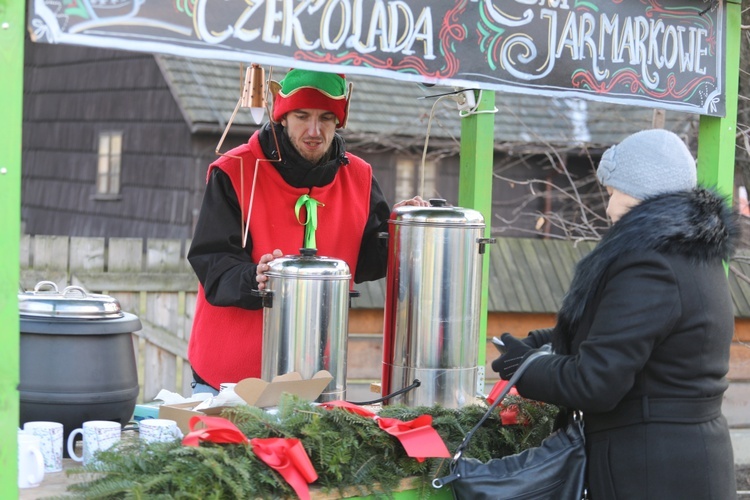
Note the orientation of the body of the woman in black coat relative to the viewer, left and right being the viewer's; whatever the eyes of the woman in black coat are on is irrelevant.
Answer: facing away from the viewer and to the left of the viewer

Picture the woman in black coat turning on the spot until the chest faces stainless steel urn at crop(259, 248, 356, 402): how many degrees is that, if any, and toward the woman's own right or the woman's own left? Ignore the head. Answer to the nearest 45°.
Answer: approximately 45° to the woman's own left

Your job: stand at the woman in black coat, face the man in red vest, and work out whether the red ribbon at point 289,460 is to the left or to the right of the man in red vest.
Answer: left

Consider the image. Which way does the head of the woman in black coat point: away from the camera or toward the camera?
away from the camera
